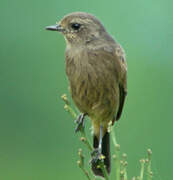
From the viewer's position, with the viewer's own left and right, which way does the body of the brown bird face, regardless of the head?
facing the viewer and to the left of the viewer
